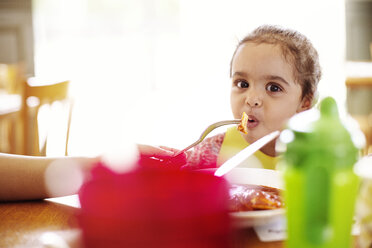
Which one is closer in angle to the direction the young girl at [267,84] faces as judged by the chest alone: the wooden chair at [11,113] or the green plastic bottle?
the green plastic bottle

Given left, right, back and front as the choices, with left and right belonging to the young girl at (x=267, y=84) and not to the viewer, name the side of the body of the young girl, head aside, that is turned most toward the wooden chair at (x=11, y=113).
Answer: right

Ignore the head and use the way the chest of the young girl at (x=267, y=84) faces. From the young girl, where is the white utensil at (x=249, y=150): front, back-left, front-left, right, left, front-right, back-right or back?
front-left

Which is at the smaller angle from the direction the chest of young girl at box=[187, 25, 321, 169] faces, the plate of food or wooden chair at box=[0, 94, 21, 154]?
the plate of food

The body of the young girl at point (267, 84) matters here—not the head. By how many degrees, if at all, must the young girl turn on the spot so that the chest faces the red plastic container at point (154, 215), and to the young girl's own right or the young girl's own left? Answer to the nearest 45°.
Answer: approximately 45° to the young girl's own left

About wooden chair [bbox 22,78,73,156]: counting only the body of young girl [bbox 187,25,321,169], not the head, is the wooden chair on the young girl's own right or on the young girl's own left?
on the young girl's own right

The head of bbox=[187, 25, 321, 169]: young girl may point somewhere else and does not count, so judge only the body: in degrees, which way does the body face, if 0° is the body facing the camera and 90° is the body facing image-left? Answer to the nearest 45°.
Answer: approximately 45°
